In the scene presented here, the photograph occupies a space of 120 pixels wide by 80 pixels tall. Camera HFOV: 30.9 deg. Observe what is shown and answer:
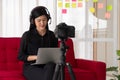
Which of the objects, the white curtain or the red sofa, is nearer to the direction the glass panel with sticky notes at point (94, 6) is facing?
the red sofa

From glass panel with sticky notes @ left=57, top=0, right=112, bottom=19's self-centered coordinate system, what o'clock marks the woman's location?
The woman is roughly at 1 o'clock from the glass panel with sticky notes.

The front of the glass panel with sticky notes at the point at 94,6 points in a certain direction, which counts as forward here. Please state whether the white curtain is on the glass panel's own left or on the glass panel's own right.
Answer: on the glass panel's own right

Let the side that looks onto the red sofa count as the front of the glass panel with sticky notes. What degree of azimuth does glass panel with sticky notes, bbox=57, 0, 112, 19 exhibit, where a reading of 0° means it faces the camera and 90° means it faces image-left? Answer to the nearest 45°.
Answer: approximately 0°

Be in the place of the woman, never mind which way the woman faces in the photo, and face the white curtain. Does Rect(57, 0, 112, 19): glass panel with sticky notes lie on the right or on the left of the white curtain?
right
